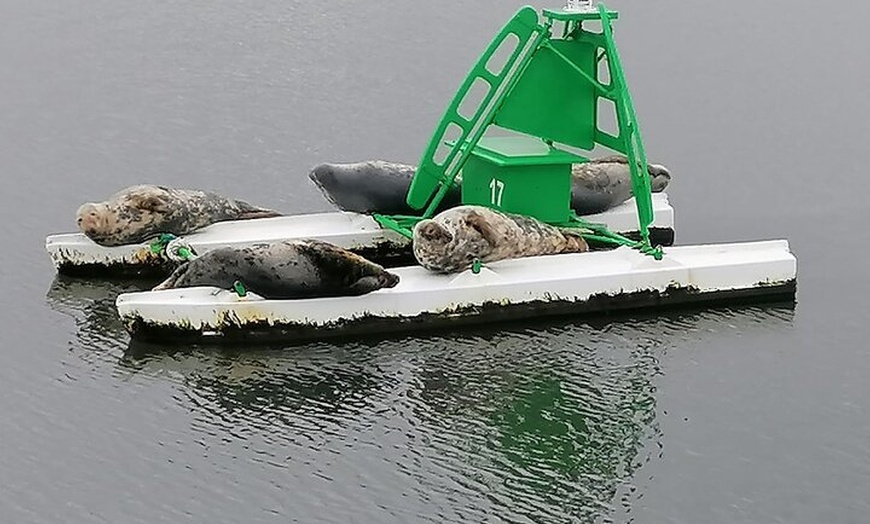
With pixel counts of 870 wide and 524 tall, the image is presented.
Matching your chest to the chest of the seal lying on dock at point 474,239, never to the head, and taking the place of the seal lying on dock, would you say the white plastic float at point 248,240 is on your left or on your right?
on your right

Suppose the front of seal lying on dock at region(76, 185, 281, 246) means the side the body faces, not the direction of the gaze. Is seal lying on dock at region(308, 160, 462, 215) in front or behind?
behind

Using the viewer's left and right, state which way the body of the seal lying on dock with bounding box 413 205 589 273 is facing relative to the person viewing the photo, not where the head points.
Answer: facing the viewer and to the left of the viewer

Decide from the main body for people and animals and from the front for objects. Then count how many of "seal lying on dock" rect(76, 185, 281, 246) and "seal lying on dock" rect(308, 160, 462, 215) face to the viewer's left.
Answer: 2

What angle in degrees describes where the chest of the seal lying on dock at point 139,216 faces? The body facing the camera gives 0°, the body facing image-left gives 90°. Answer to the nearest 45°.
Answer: approximately 90°

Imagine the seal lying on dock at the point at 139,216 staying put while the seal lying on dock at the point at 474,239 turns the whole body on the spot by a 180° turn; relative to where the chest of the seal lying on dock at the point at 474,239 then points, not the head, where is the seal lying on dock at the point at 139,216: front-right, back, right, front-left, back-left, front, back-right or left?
back-left

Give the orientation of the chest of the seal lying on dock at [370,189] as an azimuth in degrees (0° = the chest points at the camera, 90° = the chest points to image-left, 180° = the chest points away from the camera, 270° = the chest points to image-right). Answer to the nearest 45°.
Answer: approximately 90°

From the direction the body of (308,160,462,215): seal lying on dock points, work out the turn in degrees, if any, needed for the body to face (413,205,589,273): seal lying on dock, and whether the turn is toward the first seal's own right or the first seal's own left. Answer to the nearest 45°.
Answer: approximately 135° to the first seal's own left
